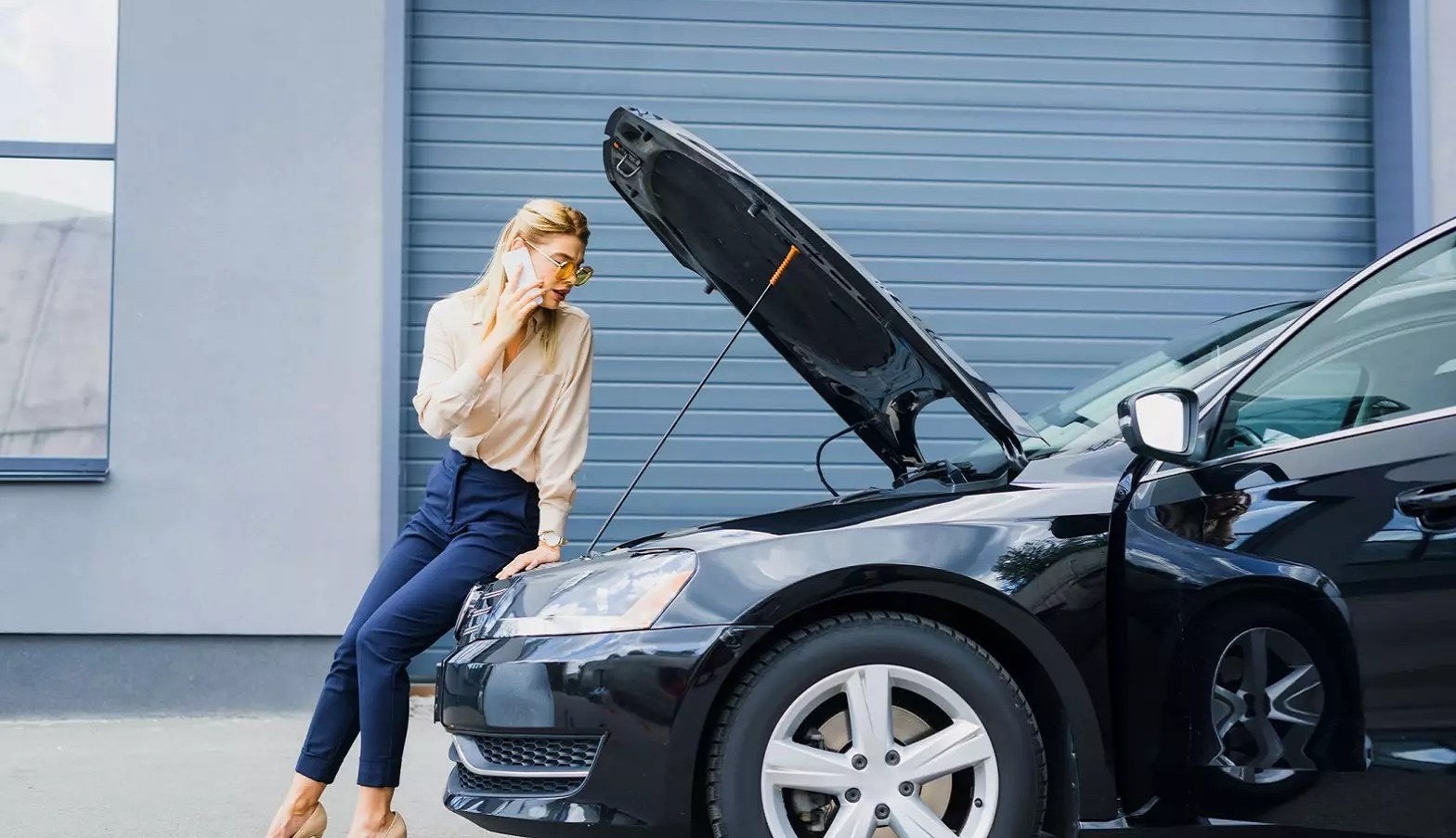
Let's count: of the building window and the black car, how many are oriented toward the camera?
1

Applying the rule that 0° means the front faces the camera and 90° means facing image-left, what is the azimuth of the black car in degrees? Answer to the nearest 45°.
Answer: approximately 90°

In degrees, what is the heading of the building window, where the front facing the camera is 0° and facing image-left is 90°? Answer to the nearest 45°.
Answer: approximately 0°

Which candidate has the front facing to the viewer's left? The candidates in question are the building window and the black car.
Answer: the black car
